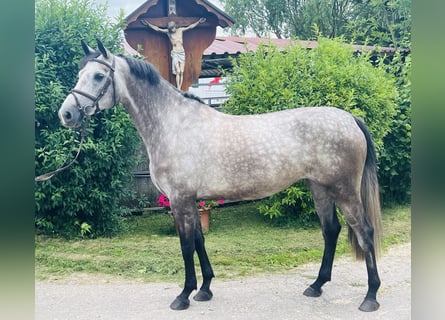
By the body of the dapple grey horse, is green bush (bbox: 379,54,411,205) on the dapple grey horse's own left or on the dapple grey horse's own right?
on the dapple grey horse's own right

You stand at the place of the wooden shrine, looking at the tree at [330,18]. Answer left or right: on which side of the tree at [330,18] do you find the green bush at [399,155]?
right

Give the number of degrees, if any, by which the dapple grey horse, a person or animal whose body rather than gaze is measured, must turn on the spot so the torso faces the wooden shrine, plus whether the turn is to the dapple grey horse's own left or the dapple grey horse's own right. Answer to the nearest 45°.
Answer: approximately 90° to the dapple grey horse's own right

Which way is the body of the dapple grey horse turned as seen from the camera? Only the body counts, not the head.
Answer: to the viewer's left

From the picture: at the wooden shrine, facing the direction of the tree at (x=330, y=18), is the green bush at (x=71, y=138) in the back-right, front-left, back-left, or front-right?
back-left

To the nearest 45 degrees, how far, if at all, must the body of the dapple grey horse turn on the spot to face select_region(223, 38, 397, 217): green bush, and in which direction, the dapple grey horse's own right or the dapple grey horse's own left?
approximately 90° to the dapple grey horse's own right

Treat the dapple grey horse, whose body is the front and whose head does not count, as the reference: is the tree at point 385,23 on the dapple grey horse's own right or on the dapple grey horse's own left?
on the dapple grey horse's own right

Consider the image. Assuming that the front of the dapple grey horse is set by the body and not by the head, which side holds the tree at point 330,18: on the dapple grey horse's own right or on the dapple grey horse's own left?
on the dapple grey horse's own right

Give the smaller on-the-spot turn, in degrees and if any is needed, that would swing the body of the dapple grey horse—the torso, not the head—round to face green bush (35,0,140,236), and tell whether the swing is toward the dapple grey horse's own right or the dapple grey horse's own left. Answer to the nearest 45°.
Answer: approximately 45° to the dapple grey horse's own right

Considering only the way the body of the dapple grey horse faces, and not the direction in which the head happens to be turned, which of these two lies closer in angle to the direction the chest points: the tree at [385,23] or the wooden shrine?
the wooden shrine
